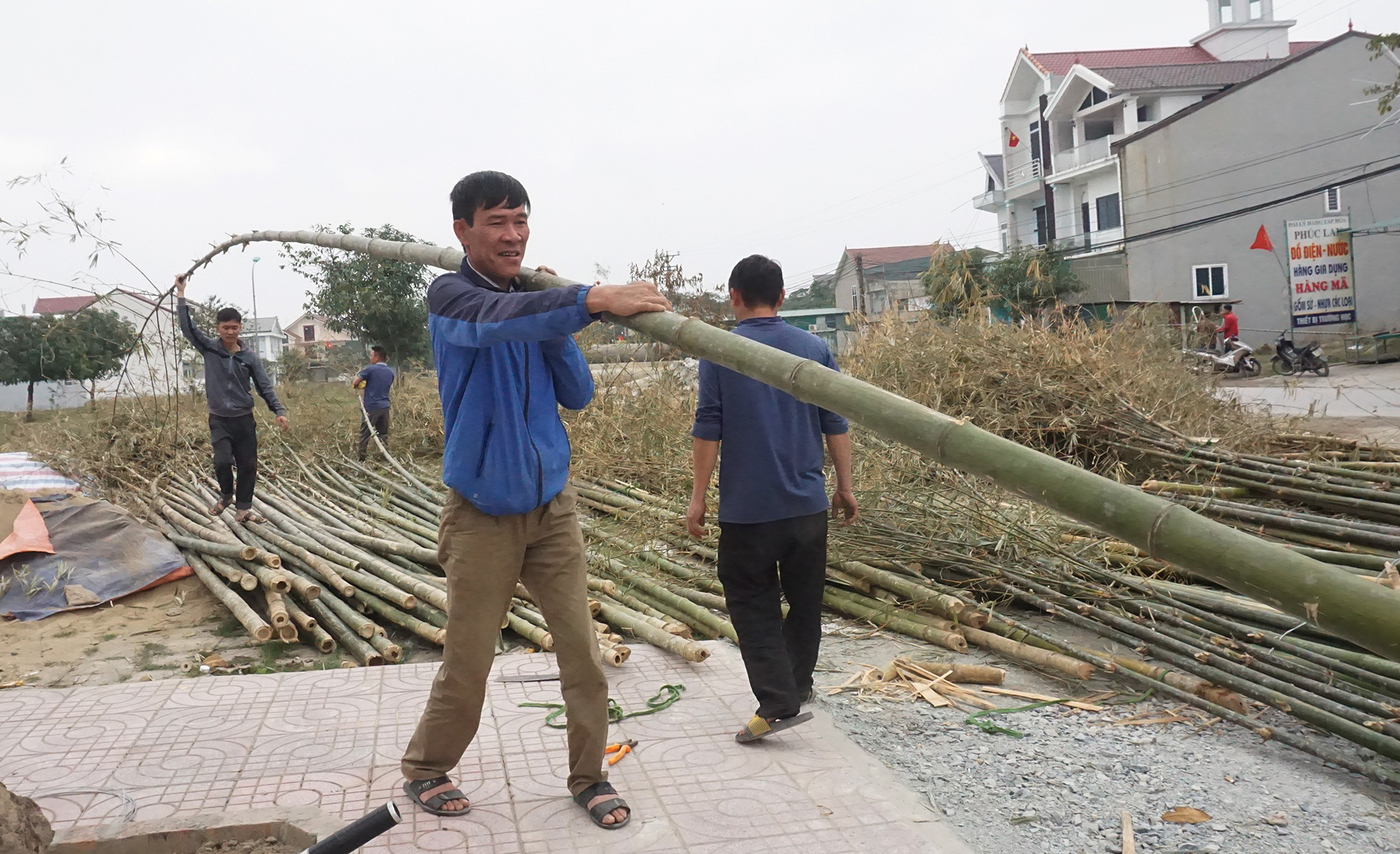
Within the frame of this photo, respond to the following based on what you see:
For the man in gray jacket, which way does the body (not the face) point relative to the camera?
toward the camera

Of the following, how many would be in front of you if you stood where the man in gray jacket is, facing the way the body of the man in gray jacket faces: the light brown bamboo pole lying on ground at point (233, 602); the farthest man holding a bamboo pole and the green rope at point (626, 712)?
2

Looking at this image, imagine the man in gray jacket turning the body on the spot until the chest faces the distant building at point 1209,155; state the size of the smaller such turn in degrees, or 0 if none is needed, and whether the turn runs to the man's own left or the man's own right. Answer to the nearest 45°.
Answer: approximately 135° to the man's own left

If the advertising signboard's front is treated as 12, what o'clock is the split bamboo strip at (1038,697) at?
The split bamboo strip is roughly at 12 o'clock from the advertising signboard.

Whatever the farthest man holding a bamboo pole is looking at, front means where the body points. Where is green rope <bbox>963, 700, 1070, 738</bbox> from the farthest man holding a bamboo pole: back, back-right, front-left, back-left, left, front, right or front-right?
back-left

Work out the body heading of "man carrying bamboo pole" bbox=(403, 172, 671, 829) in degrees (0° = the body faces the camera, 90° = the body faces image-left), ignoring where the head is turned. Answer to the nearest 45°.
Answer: approximately 315°

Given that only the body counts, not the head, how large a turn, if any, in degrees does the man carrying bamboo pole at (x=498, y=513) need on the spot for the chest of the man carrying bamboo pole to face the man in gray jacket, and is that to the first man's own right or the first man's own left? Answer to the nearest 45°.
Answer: approximately 135° to the first man's own left

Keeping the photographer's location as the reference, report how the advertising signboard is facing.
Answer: facing the viewer

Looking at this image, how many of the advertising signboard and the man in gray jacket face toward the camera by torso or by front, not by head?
2

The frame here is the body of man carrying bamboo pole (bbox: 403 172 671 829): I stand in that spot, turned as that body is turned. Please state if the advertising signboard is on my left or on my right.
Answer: on my left

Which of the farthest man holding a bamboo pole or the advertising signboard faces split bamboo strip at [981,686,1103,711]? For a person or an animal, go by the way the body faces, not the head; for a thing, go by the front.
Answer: the advertising signboard

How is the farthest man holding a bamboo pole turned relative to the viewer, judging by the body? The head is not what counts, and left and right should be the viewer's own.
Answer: facing away from the viewer and to the left of the viewer
